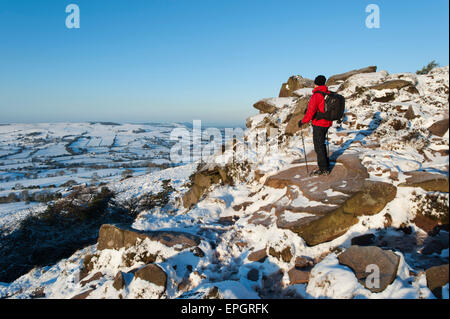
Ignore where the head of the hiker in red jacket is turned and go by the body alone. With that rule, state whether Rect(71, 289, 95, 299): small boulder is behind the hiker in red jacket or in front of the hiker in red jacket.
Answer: in front

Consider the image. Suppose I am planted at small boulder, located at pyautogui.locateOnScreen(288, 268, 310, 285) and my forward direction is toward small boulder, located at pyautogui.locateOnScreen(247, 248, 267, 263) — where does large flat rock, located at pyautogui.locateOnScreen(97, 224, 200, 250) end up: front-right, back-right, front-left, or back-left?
front-left

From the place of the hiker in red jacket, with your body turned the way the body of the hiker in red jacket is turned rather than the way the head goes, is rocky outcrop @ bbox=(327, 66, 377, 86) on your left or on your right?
on your right

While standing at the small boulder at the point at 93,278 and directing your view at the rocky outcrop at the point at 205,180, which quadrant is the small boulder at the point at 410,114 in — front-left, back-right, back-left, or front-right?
front-right

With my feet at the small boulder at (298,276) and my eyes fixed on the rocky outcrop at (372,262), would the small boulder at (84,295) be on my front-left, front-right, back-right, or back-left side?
back-left

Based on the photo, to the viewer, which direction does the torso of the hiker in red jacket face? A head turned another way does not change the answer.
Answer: to the viewer's left
